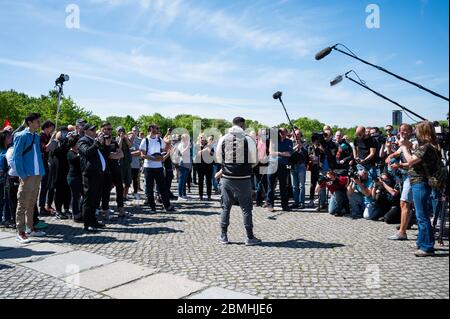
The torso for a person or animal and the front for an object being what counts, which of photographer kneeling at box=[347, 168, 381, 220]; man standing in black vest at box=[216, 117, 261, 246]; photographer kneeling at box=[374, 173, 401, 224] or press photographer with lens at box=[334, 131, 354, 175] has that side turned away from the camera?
the man standing in black vest

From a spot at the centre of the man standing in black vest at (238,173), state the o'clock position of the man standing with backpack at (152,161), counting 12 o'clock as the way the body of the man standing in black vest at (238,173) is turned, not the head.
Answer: the man standing with backpack at (152,161) is roughly at 11 o'clock from the man standing in black vest at (238,173).

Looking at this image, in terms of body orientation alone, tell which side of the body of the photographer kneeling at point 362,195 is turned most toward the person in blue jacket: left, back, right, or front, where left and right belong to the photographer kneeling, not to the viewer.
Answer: front

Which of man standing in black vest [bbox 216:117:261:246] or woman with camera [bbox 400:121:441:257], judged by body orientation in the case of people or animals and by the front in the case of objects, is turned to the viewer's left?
the woman with camera

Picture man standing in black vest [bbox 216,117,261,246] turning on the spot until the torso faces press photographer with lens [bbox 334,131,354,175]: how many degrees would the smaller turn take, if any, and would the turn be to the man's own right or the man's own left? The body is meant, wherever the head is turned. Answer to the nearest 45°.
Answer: approximately 45° to the man's own right

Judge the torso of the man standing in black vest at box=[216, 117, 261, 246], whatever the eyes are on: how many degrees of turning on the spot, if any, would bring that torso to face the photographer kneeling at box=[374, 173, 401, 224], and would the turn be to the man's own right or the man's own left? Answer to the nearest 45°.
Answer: approximately 45° to the man's own right

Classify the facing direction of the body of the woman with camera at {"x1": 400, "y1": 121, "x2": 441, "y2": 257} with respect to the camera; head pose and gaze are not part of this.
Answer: to the viewer's left

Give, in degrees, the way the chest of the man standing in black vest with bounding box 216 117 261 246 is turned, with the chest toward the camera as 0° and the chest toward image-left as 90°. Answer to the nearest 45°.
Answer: approximately 180°

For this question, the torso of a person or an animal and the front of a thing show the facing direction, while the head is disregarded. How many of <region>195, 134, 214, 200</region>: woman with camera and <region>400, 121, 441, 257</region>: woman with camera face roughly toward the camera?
1

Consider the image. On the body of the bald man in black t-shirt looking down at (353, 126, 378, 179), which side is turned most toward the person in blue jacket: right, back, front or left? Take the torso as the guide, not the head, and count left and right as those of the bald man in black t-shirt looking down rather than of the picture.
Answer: front

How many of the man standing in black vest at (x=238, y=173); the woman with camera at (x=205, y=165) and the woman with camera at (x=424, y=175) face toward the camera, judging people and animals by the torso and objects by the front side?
1
